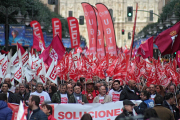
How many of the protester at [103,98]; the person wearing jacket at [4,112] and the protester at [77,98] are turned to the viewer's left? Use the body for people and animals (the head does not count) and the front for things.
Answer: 0

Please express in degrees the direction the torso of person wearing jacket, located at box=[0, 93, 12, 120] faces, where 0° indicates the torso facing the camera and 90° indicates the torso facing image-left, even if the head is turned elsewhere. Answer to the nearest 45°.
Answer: approximately 180°

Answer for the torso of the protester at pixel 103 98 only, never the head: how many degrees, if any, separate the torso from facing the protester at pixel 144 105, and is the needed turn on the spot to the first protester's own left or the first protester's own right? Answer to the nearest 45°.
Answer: approximately 45° to the first protester's own left

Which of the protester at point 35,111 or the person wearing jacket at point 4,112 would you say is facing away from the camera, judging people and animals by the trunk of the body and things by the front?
the person wearing jacket

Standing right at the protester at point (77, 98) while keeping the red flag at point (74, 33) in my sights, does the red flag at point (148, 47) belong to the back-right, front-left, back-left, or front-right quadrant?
front-right

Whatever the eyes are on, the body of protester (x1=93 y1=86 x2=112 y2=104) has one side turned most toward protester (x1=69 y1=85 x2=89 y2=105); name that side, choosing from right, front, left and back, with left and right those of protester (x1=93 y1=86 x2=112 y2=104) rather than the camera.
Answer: right

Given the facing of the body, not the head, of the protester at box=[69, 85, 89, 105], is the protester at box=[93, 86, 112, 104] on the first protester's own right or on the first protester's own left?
on the first protester's own left

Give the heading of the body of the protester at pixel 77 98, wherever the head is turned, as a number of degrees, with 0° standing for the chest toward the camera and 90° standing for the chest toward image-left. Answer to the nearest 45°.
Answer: approximately 0°

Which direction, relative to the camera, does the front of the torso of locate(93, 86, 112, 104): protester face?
toward the camera
